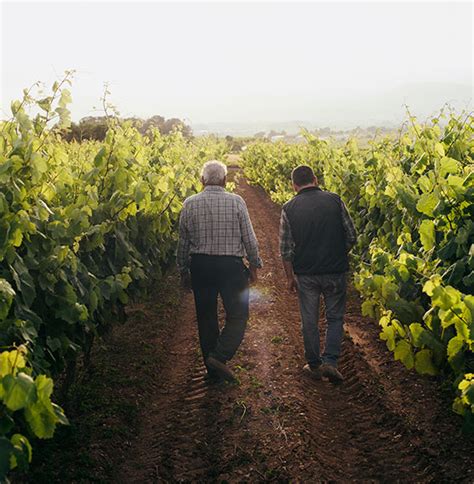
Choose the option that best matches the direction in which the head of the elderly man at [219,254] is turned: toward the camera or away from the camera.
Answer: away from the camera

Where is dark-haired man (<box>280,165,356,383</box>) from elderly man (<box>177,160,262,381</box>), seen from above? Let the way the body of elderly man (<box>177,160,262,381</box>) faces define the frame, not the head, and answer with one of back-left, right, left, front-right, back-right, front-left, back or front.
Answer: right

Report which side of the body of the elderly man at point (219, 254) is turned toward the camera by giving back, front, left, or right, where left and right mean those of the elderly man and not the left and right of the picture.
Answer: back
